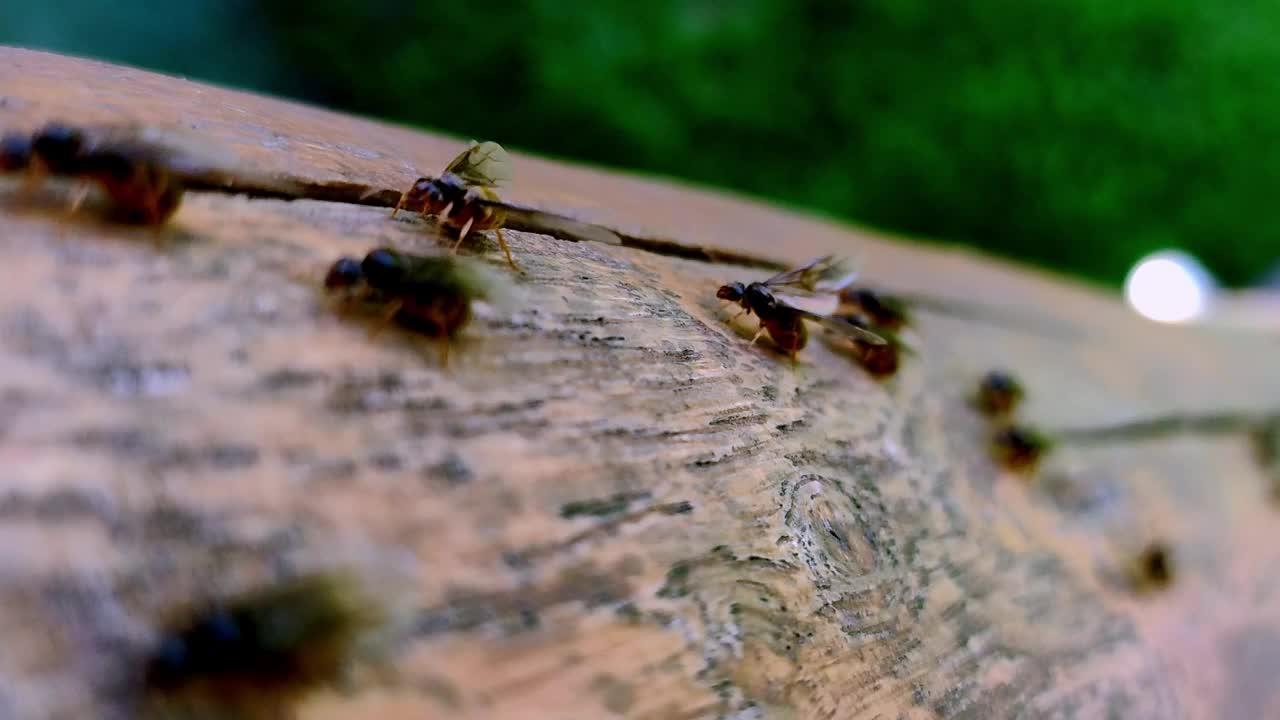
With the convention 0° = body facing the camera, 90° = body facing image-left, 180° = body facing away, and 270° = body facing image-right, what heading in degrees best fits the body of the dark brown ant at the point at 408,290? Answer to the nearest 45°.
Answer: approximately 90°

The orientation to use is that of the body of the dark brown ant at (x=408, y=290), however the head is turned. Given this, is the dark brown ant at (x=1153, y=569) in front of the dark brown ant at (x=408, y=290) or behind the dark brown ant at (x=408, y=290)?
behind

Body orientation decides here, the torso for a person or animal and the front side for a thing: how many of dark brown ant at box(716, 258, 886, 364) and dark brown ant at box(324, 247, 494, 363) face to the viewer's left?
2

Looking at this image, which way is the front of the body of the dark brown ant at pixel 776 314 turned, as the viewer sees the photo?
to the viewer's left

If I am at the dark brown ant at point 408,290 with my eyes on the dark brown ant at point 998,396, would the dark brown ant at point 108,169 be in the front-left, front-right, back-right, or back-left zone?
back-left
